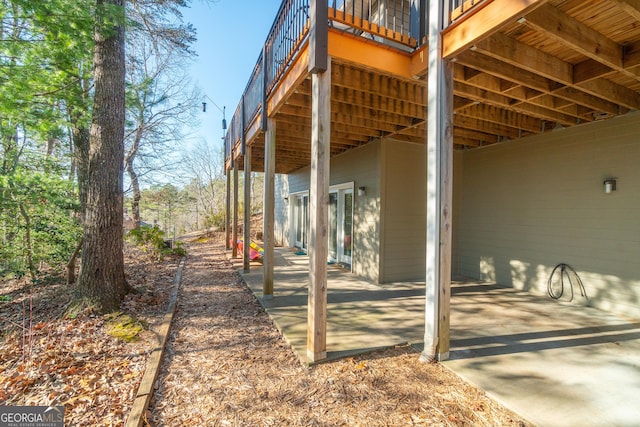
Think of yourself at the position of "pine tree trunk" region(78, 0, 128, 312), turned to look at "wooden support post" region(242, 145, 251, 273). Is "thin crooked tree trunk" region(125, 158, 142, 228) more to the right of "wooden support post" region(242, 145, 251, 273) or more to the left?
left

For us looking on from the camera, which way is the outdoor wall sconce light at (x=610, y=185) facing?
facing the viewer and to the left of the viewer

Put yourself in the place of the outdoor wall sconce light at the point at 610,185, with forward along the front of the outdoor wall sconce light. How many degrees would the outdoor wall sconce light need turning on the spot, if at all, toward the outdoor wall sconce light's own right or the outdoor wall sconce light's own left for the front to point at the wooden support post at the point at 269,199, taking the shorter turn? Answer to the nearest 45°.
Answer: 0° — it already faces it

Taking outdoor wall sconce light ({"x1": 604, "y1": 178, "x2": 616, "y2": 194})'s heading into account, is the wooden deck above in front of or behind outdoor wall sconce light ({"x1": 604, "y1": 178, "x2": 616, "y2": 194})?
in front

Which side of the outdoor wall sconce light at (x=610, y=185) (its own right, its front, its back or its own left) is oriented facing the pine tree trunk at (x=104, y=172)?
front

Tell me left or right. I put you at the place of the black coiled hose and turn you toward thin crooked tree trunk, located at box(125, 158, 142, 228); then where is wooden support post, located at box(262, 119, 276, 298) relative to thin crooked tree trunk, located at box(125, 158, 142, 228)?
left
